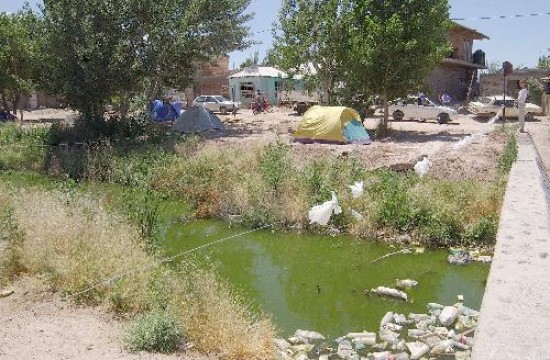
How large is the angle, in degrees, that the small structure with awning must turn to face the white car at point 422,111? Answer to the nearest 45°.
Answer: approximately 45° to its left

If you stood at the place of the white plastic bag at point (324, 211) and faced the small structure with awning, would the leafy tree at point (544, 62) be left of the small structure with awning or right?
right

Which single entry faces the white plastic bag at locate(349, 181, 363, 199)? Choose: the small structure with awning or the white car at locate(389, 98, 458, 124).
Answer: the small structure with awning

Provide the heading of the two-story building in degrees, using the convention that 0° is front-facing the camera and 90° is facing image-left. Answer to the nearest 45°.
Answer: approximately 315°

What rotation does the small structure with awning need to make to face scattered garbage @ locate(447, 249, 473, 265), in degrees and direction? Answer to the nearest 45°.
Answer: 0° — it already faces it

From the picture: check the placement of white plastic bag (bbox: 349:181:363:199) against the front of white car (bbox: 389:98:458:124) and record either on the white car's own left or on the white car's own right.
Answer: on the white car's own right

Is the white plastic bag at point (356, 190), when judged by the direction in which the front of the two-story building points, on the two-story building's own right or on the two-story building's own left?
on the two-story building's own right

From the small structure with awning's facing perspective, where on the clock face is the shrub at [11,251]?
The shrub is roughly at 12 o'clock from the small structure with awning.
